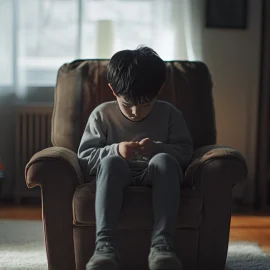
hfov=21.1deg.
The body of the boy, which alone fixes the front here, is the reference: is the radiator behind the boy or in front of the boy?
behind

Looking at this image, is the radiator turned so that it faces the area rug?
yes

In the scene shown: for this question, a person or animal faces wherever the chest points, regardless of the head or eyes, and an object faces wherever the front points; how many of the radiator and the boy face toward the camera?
2

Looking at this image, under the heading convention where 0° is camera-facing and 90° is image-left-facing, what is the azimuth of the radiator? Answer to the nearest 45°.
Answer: approximately 0°

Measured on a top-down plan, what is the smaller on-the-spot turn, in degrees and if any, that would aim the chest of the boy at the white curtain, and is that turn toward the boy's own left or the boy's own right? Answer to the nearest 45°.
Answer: approximately 180°
